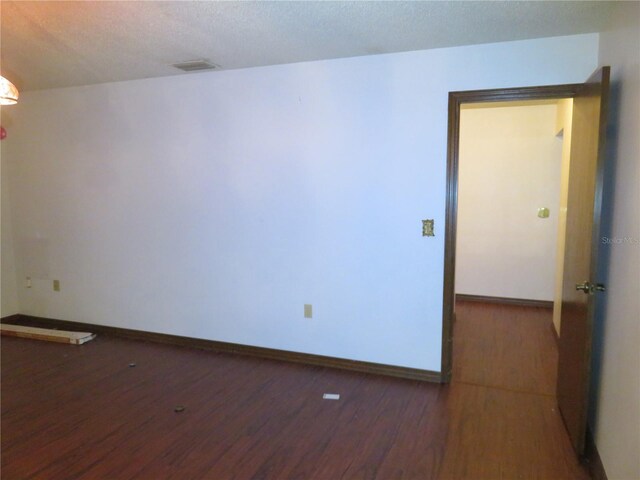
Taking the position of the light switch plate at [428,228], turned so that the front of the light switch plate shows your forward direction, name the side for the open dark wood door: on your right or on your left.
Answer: on your left

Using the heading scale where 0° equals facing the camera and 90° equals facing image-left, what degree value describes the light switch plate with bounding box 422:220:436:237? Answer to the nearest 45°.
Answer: approximately 0°
